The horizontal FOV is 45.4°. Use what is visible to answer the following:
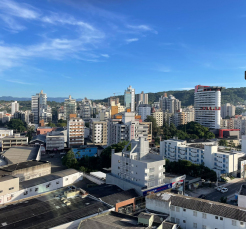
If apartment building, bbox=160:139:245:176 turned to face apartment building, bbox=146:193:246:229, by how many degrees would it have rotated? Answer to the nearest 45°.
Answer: approximately 45° to its left

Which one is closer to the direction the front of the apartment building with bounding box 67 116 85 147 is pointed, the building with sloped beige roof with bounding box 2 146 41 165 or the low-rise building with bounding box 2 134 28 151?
the building with sloped beige roof

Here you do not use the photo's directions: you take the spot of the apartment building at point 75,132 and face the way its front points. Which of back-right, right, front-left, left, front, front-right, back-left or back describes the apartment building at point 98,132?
back-left

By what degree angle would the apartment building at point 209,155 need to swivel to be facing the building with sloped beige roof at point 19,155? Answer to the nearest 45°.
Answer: approximately 45° to its right

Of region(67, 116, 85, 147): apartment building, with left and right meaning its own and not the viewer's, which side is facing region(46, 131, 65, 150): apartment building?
right

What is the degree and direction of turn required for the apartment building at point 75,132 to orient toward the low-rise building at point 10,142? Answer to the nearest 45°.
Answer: approximately 90° to its right

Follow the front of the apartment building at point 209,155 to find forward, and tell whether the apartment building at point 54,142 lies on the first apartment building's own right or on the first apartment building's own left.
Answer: on the first apartment building's own right

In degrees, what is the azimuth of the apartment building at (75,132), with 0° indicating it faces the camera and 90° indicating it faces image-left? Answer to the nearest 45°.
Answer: approximately 0°
